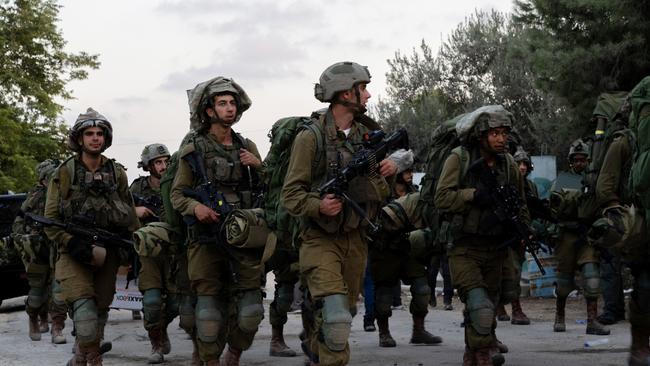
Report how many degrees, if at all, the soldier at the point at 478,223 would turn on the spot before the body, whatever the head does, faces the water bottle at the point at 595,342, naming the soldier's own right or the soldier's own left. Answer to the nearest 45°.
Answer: approximately 90° to the soldier's own left

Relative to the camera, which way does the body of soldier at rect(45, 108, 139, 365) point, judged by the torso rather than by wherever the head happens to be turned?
toward the camera

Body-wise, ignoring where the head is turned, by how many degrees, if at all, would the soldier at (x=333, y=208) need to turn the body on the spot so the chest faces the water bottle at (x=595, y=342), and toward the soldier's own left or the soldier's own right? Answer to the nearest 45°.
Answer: approximately 90° to the soldier's own left

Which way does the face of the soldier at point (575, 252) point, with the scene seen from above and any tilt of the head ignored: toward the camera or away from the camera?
toward the camera

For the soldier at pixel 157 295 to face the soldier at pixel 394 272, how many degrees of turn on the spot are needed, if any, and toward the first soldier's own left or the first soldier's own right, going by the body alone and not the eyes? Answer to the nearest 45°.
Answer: approximately 45° to the first soldier's own left

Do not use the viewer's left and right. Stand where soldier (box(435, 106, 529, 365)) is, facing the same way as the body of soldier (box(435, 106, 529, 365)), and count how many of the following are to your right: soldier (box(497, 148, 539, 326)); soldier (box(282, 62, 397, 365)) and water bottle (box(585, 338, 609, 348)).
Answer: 1

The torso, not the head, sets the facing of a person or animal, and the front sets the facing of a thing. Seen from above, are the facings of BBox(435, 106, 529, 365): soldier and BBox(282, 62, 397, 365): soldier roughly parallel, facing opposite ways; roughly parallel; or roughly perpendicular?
roughly parallel

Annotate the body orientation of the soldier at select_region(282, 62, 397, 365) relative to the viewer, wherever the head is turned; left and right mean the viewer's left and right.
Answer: facing the viewer and to the right of the viewer

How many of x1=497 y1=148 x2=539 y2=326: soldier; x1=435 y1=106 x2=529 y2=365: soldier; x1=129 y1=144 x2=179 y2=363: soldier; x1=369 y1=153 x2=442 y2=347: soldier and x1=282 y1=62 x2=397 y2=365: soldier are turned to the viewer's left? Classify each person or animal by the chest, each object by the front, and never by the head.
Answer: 0

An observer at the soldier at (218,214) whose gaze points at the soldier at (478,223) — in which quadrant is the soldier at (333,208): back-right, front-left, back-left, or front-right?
front-right

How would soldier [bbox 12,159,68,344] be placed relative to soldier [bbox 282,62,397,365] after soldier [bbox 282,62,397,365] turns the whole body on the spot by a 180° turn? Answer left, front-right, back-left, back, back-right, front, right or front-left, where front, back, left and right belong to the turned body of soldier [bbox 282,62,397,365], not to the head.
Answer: front

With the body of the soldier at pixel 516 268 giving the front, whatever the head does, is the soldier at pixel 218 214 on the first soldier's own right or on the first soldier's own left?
on the first soldier's own right

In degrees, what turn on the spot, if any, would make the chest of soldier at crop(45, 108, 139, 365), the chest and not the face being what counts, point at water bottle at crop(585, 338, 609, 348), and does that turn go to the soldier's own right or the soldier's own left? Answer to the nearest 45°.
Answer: approximately 90° to the soldier's own left

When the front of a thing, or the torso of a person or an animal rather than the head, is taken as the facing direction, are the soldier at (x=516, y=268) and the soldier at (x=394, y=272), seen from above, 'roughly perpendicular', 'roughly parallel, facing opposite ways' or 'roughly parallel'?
roughly parallel

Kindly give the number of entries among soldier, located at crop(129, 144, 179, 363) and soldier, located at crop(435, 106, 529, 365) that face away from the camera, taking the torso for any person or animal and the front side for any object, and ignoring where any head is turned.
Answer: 0

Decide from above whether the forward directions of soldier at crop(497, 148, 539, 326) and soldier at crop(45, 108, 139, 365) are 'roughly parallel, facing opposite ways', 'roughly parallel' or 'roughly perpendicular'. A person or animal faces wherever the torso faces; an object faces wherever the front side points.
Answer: roughly parallel
